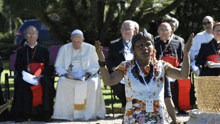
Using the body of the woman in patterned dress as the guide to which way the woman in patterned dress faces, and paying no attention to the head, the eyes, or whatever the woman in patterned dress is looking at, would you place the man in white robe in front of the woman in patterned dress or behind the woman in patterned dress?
behind

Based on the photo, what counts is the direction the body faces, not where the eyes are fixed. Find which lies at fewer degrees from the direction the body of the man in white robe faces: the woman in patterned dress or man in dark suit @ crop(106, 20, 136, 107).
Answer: the woman in patterned dress

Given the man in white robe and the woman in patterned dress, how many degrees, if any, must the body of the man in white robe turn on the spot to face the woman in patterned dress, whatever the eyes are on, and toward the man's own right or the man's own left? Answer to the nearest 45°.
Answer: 0° — they already face them

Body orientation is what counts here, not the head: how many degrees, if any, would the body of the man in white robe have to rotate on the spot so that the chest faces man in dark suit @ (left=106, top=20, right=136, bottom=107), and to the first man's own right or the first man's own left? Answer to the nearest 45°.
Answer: approximately 45° to the first man's own left

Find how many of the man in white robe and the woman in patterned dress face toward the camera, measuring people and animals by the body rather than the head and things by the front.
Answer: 2

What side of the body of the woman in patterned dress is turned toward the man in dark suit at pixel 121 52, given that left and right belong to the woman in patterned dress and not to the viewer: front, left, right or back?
back

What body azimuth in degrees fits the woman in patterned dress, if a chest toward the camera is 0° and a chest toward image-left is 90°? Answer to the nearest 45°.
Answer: approximately 0°

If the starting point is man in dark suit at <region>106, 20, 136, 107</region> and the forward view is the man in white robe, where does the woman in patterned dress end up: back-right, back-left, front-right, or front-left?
back-left
